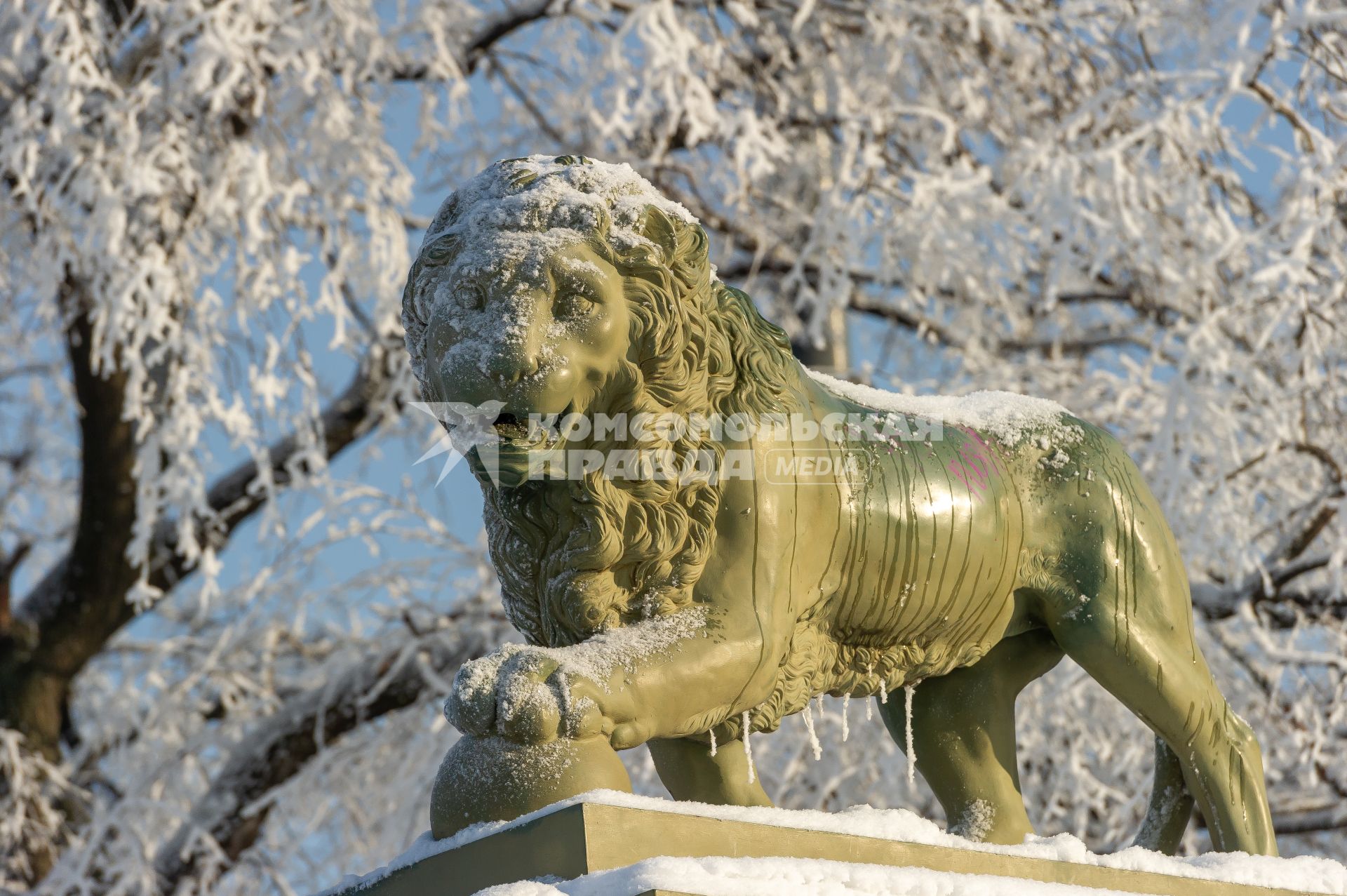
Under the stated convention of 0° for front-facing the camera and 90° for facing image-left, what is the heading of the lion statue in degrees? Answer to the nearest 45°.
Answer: approximately 45°
